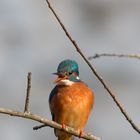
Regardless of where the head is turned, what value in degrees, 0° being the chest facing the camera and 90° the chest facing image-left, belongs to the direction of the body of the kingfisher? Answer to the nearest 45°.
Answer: approximately 0°
